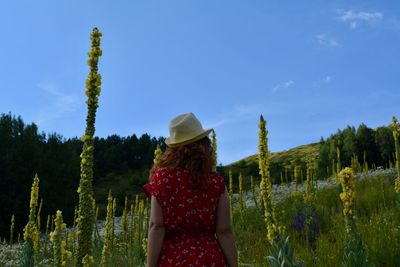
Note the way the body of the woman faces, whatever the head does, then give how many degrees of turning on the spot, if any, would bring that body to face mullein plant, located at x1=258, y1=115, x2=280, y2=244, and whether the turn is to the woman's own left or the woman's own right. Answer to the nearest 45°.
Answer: approximately 45° to the woman's own right

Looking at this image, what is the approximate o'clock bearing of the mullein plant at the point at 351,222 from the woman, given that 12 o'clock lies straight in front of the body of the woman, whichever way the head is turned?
The mullein plant is roughly at 2 o'clock from the woman.

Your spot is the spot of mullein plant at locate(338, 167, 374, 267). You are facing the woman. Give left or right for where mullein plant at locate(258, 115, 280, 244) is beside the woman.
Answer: right

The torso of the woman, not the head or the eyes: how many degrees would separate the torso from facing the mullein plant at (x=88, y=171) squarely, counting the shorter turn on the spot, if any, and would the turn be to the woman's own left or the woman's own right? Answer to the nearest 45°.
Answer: approximately 135° to the woman's own left

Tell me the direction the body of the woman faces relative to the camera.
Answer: away from the camera

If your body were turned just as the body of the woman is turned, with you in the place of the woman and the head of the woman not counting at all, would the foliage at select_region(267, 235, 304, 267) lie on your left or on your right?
on your right

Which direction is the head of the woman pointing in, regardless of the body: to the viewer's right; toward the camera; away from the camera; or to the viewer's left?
away from the camera
